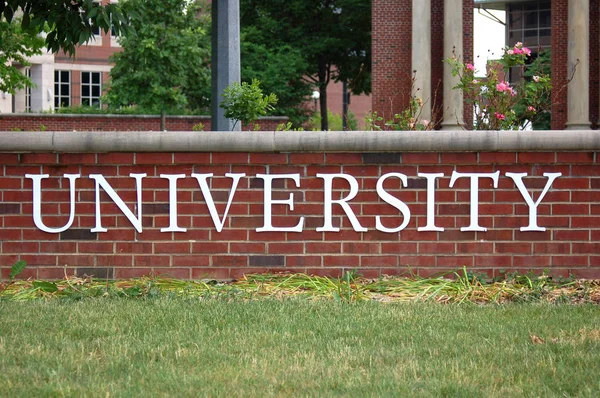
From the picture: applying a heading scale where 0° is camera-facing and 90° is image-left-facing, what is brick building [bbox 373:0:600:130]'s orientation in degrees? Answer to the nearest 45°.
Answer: approximately 0°

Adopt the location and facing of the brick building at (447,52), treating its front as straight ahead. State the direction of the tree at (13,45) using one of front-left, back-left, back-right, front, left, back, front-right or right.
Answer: front-right

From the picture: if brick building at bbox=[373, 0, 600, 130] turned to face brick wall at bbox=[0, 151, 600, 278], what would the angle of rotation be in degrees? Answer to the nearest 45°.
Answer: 0° — it already faces it

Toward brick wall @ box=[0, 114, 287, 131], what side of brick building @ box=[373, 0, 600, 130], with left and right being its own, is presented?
right

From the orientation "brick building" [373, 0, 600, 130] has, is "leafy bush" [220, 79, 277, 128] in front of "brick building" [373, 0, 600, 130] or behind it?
in front

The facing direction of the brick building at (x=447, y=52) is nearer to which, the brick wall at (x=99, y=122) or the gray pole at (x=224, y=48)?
the gray pole

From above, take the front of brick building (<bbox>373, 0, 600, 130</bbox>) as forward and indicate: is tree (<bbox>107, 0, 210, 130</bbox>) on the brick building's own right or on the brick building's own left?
on the brick building's own right
